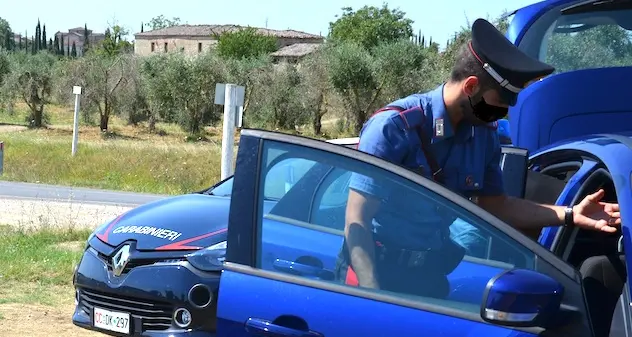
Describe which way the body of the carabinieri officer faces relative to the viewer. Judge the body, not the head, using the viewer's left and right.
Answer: facing the viewer and to the right of the viewer

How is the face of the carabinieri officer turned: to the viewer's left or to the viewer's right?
to the viewer's right

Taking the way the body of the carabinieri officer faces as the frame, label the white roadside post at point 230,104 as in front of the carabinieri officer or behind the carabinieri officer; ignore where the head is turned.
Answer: behind
